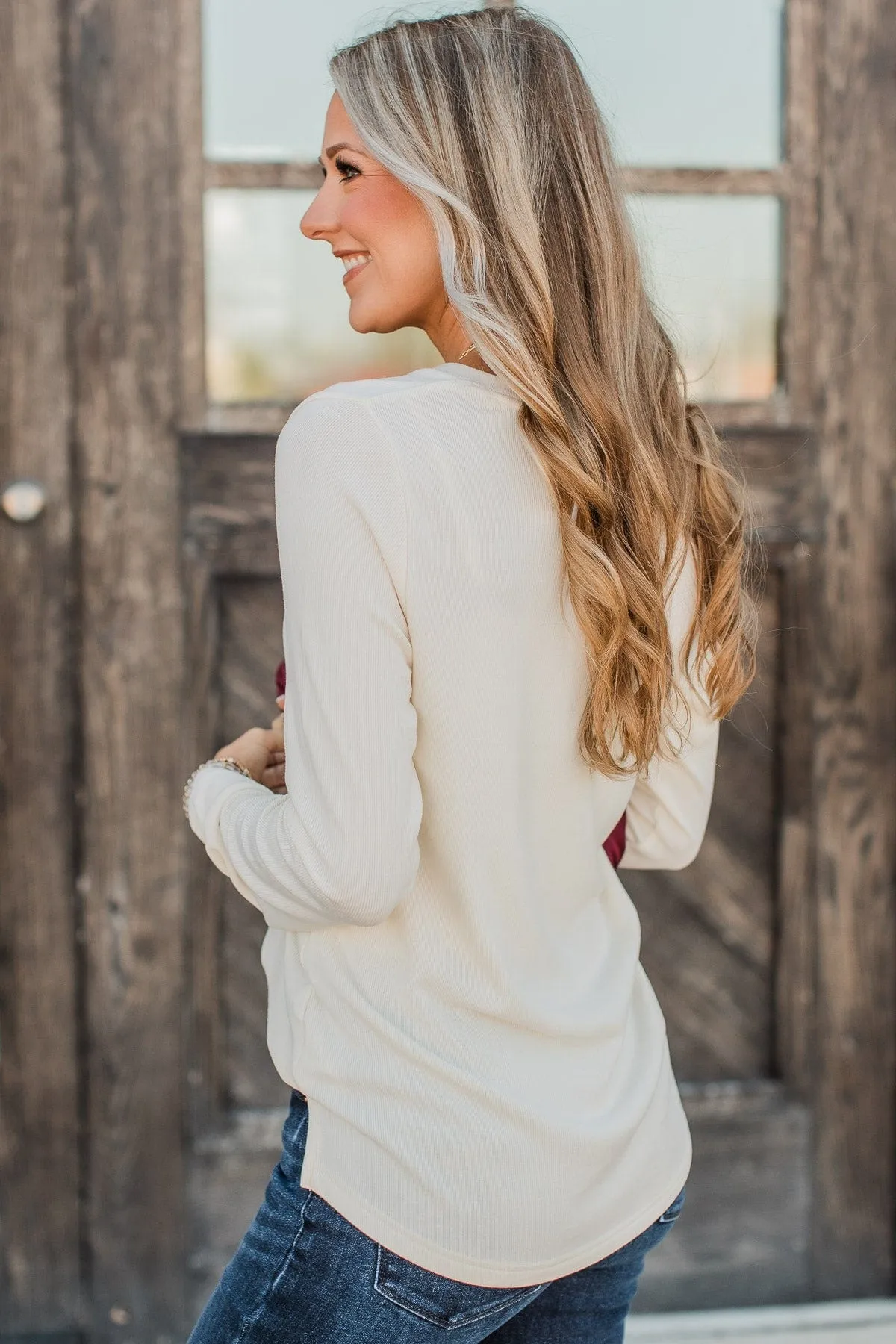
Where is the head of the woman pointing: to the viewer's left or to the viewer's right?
to the viewer's left

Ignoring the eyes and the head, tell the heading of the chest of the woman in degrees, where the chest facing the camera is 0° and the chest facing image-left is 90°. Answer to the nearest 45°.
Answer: approximately 135°

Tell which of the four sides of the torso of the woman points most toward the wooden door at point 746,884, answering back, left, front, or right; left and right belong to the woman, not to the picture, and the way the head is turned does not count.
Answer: right
